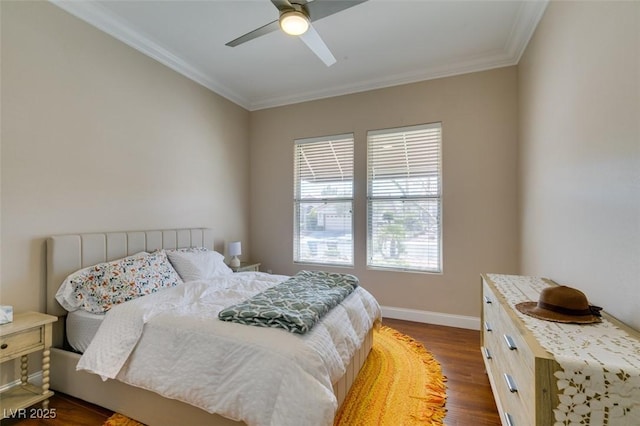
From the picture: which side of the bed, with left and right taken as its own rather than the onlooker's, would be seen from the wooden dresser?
front

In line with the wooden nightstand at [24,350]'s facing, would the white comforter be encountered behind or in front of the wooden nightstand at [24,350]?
in front

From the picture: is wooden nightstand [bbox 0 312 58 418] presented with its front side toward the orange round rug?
yes

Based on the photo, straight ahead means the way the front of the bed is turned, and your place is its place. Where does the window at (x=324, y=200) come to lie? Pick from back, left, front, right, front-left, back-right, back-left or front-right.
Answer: left

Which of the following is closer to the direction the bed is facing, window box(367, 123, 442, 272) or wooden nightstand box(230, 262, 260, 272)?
the window

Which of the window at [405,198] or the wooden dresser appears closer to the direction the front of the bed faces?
the wooden dresser

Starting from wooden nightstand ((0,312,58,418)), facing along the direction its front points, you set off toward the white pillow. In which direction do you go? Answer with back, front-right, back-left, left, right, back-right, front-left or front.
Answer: front-left

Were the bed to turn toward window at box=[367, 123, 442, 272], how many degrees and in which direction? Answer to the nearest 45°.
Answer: approximately 45° to its left

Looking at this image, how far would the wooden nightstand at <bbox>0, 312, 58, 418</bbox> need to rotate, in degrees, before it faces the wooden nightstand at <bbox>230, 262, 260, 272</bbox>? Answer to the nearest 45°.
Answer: approximately 45° to its left

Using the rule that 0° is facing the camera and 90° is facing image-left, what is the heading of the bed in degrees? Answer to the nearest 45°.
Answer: approximately 315°

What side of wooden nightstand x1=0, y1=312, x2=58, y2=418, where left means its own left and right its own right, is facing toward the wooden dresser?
front
